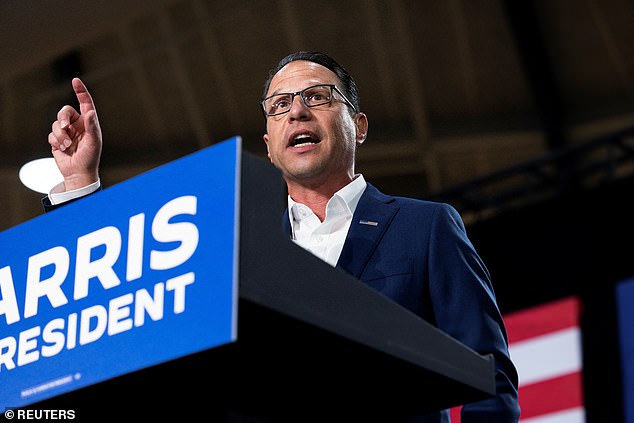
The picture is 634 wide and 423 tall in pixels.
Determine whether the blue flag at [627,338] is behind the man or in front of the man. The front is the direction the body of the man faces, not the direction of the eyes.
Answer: behind

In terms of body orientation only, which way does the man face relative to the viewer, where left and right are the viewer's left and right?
facing the viewer and to the left of the viewer

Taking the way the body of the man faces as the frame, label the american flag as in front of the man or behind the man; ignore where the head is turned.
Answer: behind

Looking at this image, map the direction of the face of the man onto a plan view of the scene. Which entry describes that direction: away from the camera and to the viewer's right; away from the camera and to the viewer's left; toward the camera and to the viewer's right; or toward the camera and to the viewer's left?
toward the camera and to the viewer's left
